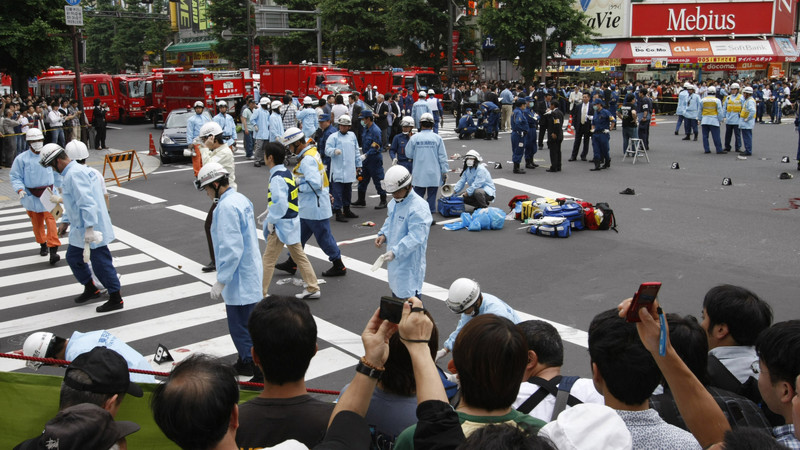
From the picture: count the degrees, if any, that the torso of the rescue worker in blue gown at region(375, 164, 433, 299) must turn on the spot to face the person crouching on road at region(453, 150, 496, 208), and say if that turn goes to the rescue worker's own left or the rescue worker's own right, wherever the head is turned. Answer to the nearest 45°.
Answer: approximately 135° to the rescue worker's own right

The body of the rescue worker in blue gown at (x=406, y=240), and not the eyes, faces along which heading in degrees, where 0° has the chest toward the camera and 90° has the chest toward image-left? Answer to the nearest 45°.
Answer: approximately 45°

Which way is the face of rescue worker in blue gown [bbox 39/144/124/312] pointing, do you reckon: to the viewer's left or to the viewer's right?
to the viewer's left

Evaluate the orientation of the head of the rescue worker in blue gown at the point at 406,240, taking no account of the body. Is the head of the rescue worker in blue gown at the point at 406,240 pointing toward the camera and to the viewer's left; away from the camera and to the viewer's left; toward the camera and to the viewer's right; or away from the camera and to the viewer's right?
toward the camera and to the viewer's left

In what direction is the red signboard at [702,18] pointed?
toward the camera
